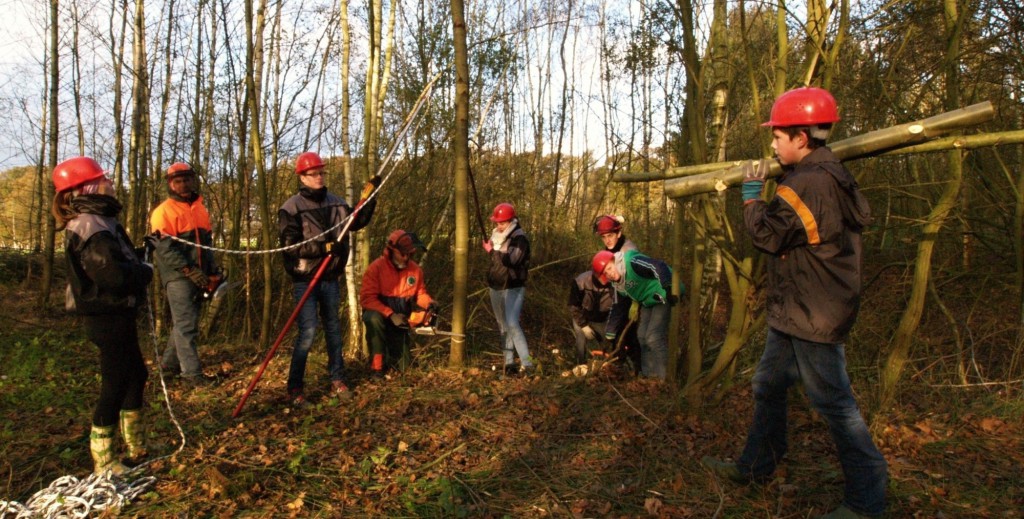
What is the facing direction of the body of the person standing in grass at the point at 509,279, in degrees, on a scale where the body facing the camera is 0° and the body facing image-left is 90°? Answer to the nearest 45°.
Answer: approximately 45°

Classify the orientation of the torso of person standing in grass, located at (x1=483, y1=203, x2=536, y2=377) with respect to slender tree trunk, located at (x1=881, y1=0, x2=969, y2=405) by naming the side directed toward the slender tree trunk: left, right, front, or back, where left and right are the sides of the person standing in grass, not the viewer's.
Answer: left

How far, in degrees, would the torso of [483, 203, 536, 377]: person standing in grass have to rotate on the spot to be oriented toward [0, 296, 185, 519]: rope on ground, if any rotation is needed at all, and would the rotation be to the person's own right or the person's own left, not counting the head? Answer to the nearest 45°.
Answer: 0° — they already face it

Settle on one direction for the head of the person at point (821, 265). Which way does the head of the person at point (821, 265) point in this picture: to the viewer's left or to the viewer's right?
to the viewer's left

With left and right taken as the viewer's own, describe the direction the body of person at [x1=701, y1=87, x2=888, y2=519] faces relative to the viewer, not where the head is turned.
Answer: facing to the left of the viewer

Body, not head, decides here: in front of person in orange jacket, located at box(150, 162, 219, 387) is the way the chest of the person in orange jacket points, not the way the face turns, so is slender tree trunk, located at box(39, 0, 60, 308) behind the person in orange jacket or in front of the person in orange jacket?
behind

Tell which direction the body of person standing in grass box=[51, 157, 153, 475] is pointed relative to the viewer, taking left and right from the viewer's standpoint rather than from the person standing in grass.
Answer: facing to the right of the viewer
